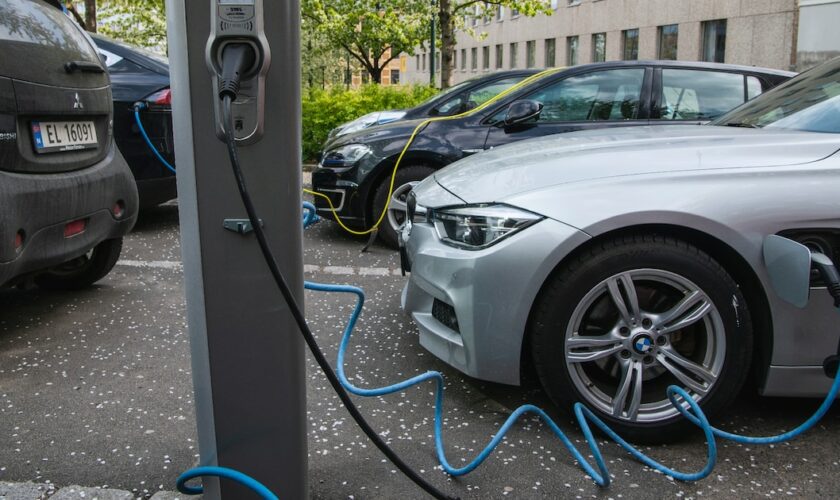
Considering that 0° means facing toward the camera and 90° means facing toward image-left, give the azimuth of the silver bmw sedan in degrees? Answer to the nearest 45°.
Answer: approximately 90°

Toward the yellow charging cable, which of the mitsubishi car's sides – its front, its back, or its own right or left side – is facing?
right

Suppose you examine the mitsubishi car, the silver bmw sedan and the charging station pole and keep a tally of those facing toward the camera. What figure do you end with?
1

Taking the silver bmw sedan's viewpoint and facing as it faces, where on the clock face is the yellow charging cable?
The yellow charging cable is roughly at 2 o'clock from the silver bmw sedan.

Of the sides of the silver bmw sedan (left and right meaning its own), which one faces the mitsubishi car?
front

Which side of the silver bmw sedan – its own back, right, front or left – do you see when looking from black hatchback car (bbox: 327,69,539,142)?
right

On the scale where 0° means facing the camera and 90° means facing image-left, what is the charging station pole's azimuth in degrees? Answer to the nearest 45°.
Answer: approximately 0°

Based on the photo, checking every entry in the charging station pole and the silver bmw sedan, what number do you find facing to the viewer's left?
1

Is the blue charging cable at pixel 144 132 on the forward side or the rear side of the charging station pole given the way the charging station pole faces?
on the rear side

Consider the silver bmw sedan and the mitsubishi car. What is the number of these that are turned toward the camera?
0

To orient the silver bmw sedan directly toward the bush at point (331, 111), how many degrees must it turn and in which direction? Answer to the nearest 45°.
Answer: approximately 45° to its right

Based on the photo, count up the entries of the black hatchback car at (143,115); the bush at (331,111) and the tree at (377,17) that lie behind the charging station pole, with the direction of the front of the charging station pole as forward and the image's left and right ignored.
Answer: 3

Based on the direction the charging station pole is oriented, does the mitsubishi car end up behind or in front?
behind

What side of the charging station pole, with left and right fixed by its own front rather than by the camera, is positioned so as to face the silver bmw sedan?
left
